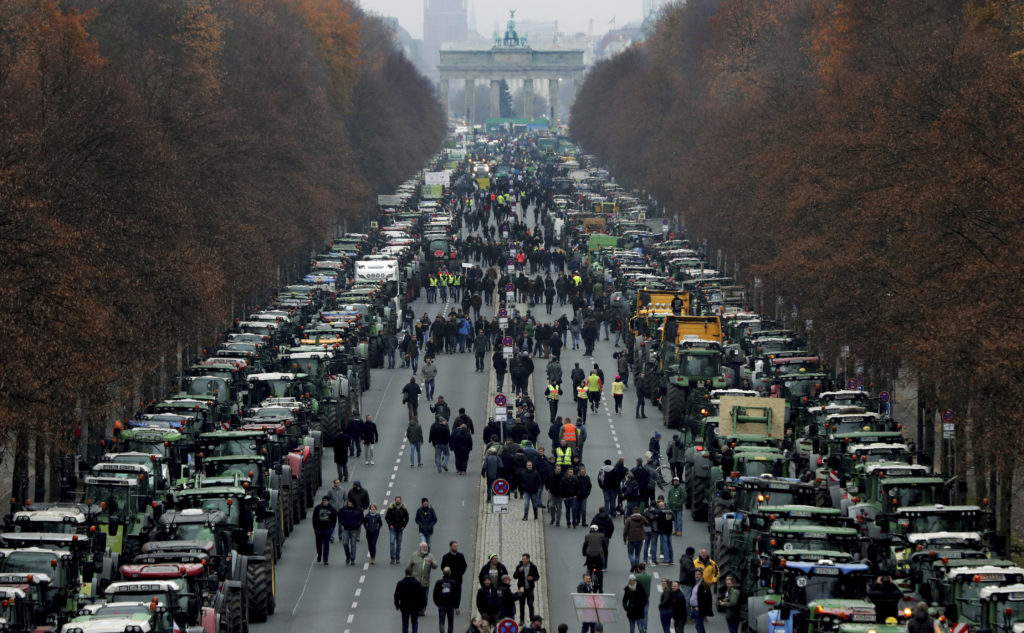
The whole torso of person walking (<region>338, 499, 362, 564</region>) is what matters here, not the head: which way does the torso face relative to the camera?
toward the camera

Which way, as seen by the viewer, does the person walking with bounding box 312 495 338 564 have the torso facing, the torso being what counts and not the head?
toward the camera

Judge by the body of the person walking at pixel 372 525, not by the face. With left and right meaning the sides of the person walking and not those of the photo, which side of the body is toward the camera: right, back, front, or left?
front

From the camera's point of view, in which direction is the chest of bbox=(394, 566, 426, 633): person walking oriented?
away from the camera

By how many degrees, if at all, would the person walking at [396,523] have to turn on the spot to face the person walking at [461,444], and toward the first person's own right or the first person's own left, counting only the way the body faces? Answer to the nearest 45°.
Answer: approximately 180°
